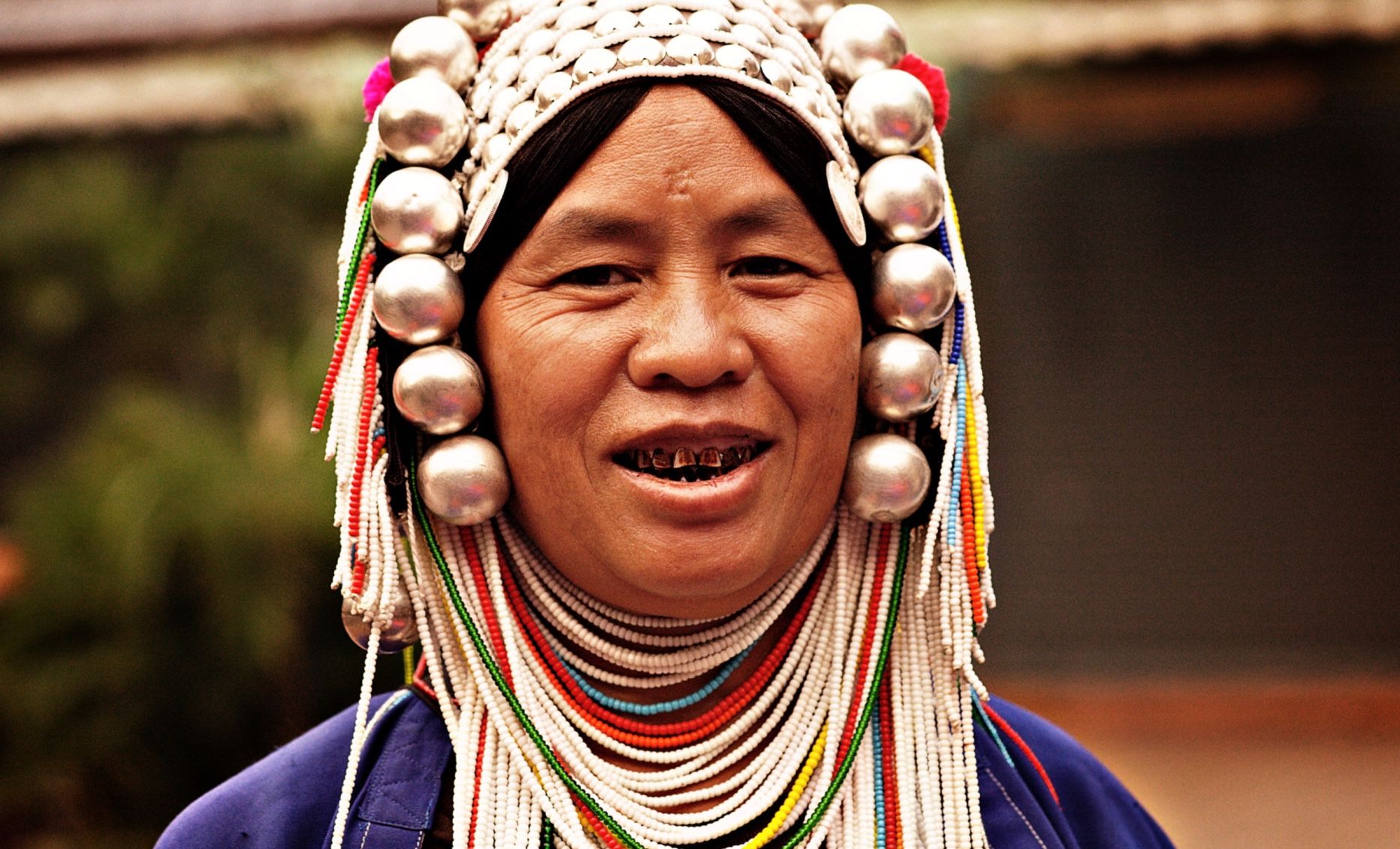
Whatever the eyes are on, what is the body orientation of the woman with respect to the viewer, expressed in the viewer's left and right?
facing the viewer

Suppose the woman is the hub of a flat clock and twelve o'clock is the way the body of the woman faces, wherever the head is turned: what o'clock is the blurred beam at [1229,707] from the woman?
The blurred beam is roughly at 7 o'clock from the woman.

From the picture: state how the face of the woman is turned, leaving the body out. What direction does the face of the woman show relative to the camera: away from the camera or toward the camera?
toward the camera

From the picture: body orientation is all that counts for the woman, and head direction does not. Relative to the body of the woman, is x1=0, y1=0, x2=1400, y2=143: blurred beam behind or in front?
behind

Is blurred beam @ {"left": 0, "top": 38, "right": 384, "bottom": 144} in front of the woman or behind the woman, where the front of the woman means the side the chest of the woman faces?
behind

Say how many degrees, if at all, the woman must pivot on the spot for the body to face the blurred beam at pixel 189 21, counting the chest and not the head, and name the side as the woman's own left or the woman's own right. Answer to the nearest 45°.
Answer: approximately 135° to the woman's own right
